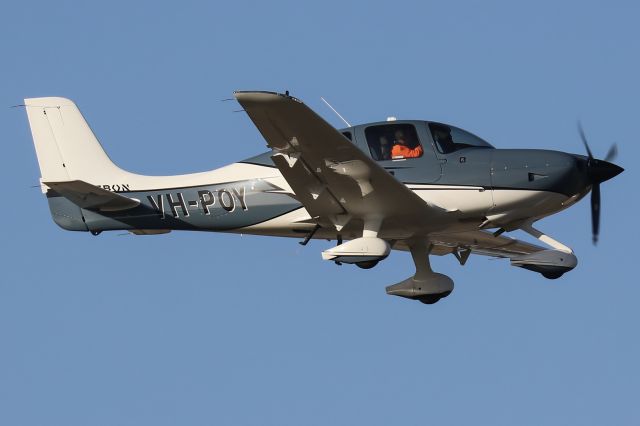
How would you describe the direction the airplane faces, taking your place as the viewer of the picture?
facing to the right of the viewer

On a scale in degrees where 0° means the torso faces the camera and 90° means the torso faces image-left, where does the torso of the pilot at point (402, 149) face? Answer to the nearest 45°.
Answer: approximately 270°
